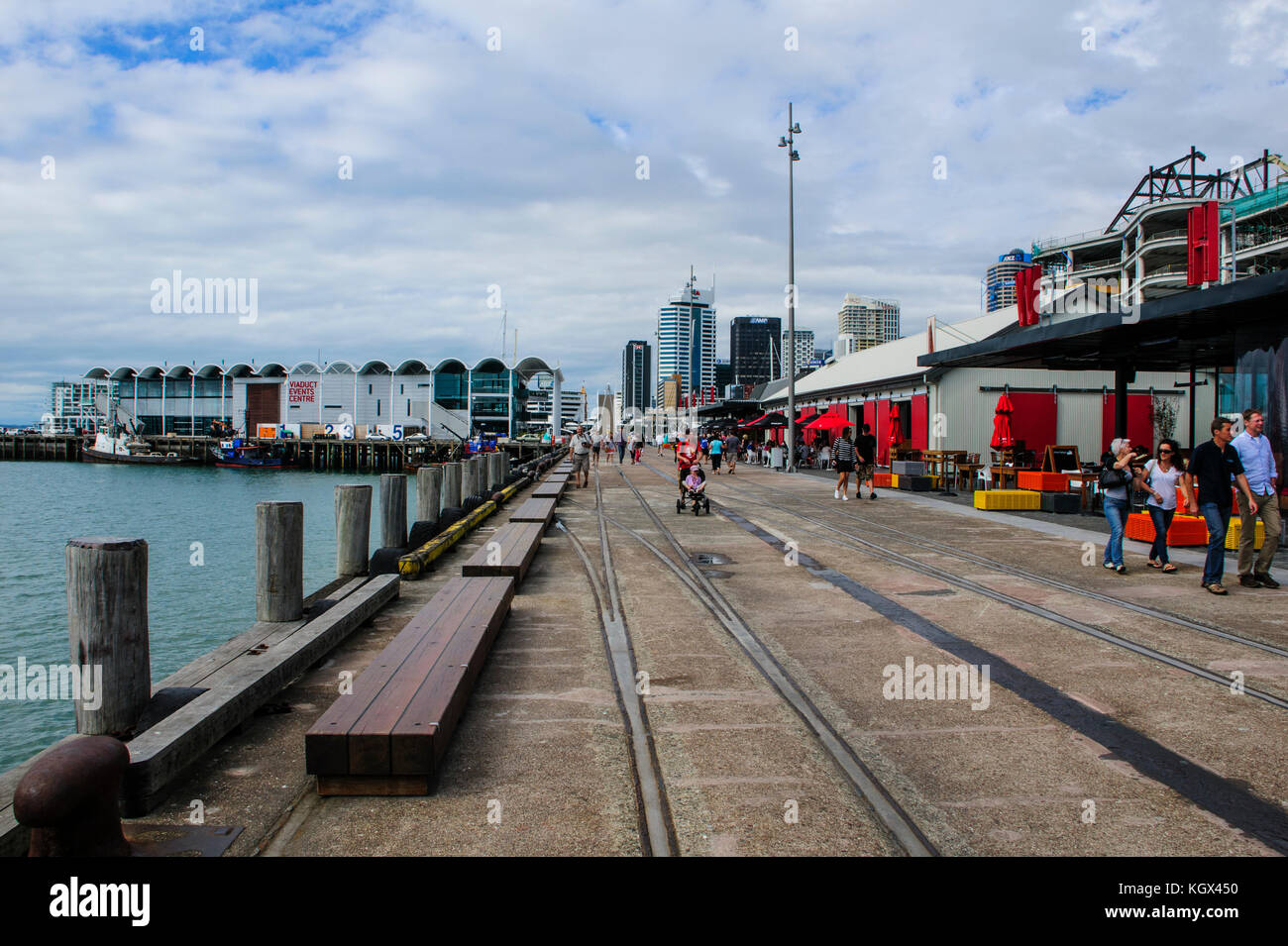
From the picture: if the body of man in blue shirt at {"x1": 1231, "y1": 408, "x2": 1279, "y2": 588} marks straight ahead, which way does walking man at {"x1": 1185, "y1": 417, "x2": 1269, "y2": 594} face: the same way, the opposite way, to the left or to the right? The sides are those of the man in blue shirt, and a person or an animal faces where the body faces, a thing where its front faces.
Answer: the same way

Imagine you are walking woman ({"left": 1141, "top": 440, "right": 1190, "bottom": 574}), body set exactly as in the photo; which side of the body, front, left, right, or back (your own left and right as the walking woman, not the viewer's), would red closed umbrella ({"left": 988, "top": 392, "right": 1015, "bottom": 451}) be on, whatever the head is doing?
back

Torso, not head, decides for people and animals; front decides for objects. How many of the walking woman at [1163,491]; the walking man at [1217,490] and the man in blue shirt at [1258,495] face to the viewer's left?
0

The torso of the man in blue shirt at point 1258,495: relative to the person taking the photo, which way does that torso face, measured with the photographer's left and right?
facing the viewer and to the right of the viewer

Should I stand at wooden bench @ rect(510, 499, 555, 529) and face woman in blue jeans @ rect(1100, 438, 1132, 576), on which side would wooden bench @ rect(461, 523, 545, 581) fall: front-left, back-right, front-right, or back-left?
front-right

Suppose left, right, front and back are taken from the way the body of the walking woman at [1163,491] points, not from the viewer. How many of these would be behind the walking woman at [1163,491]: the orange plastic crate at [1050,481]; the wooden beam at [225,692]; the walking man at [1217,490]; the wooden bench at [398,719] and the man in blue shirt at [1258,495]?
1

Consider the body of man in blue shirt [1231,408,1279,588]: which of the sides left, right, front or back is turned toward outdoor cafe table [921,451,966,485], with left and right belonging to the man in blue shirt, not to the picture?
back

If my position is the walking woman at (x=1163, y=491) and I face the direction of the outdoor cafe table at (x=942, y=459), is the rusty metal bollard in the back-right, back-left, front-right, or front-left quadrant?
back-left

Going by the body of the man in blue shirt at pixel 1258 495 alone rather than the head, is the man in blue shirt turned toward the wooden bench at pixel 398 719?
no

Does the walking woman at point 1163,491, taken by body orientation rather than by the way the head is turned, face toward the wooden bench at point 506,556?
no

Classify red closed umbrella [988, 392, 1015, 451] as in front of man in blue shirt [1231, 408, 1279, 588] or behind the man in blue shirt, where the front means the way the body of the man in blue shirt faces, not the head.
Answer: behind

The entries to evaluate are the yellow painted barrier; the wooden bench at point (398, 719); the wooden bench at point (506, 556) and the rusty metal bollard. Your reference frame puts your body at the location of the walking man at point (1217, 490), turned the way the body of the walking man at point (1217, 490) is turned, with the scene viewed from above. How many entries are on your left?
0

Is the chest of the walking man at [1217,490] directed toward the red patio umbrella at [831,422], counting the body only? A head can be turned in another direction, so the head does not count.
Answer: no

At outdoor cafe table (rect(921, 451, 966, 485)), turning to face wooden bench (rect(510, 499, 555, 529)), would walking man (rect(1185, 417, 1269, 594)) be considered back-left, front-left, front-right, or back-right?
front-left

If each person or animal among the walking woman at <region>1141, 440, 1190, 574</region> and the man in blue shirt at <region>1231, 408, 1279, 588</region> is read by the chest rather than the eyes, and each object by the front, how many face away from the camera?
0

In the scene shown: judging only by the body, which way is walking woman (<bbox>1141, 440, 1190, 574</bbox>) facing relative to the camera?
toward the camera
